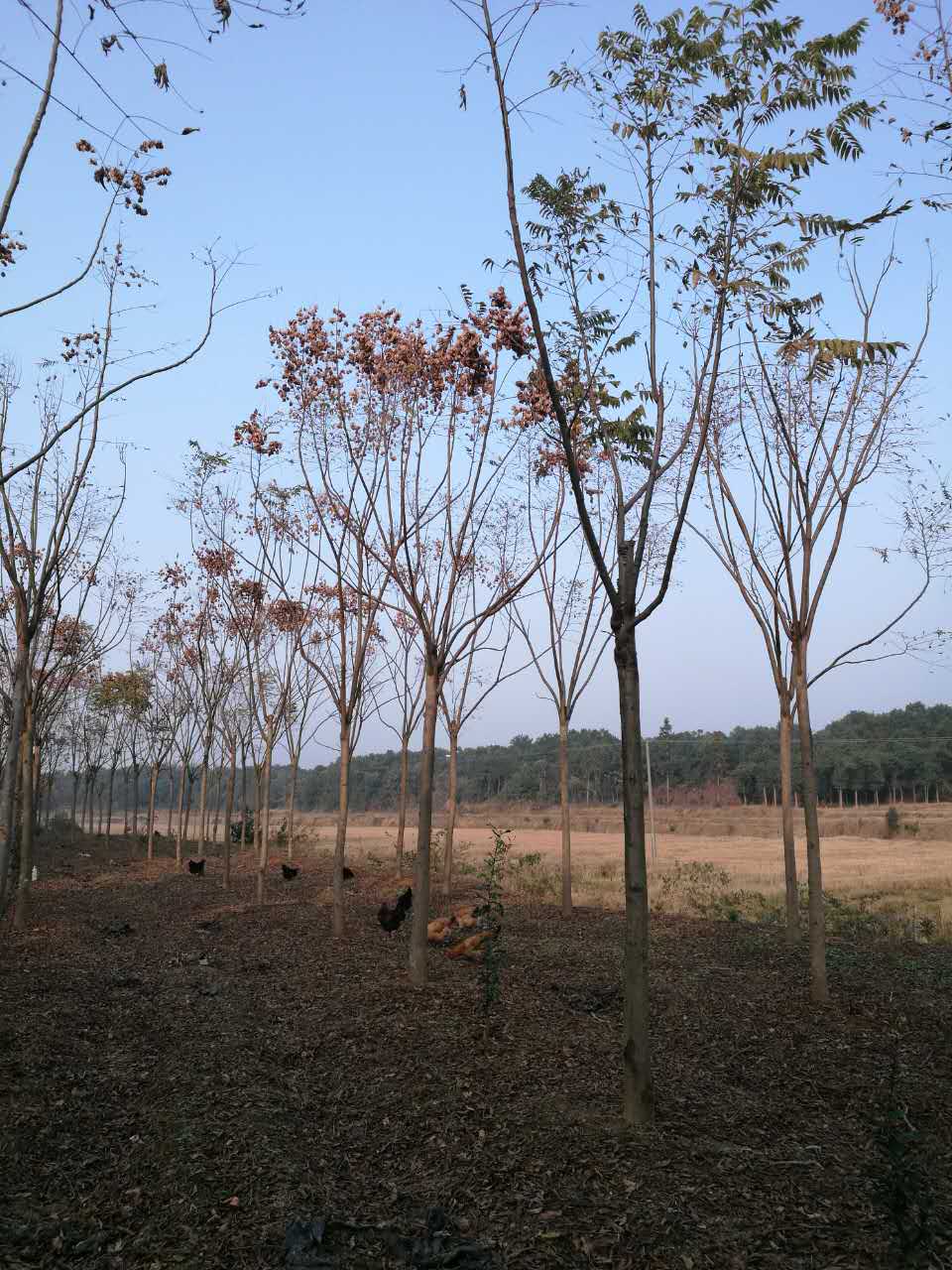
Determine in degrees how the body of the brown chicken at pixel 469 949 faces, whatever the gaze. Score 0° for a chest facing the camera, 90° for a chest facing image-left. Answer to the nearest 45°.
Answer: approximately 90°

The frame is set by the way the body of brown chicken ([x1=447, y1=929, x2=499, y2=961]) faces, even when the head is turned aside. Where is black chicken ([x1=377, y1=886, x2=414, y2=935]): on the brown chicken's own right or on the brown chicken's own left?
on the brown chicken's own right
